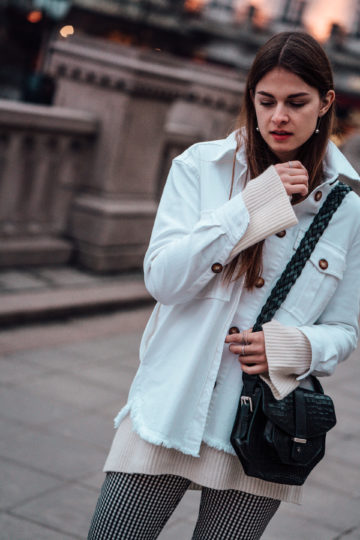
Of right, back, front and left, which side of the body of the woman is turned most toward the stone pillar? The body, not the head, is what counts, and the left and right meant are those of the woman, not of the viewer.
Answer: back

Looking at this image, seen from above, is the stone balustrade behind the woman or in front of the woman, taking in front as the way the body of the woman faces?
behind

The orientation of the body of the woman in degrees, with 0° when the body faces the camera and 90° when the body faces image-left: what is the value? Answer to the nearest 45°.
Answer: approximately 0°

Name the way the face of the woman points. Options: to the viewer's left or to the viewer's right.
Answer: to the viewer's left
